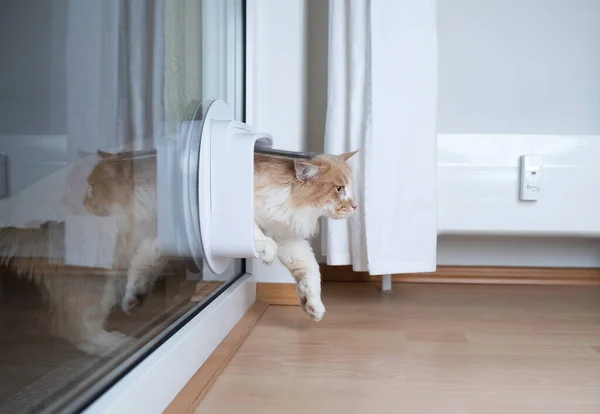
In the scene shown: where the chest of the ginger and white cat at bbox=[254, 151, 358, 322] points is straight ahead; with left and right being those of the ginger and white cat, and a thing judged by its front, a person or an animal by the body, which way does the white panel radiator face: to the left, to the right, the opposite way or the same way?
to the right

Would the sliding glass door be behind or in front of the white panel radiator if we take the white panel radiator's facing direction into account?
in front

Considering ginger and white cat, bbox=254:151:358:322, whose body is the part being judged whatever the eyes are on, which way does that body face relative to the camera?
to the viewer's right
